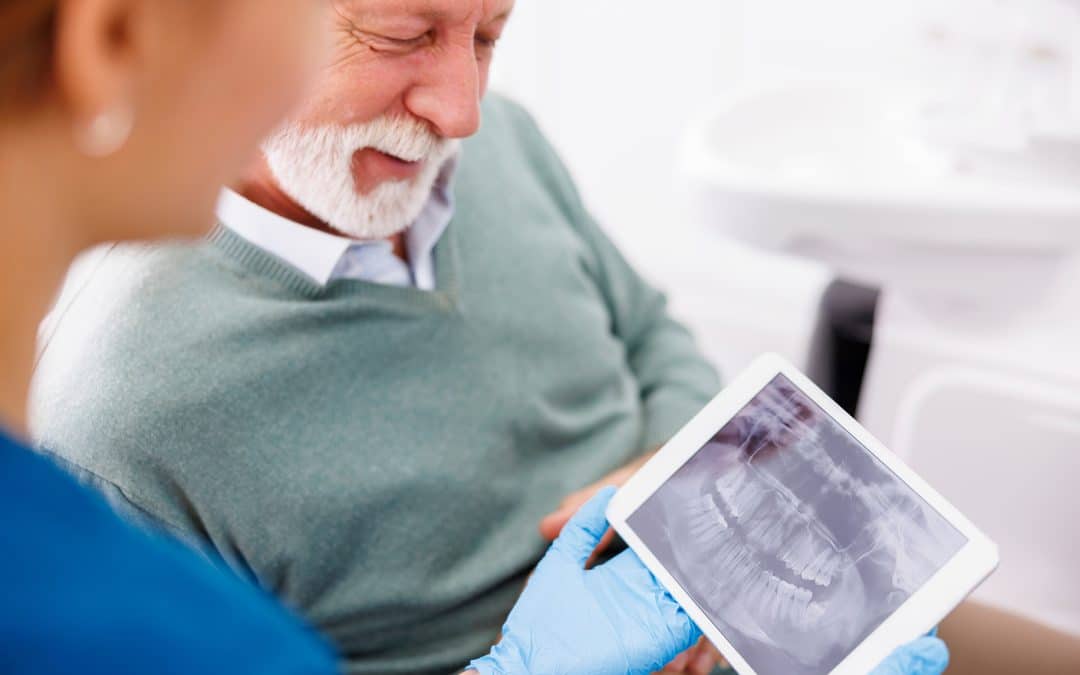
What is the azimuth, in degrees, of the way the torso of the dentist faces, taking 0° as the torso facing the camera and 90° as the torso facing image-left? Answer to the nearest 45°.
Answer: approximately 225°

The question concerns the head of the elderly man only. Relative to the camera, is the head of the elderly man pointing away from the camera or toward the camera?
toward the camera

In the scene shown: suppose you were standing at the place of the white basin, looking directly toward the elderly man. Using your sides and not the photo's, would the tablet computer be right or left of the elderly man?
left

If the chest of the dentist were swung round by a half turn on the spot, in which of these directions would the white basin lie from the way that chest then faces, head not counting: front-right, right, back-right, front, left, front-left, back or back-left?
back
